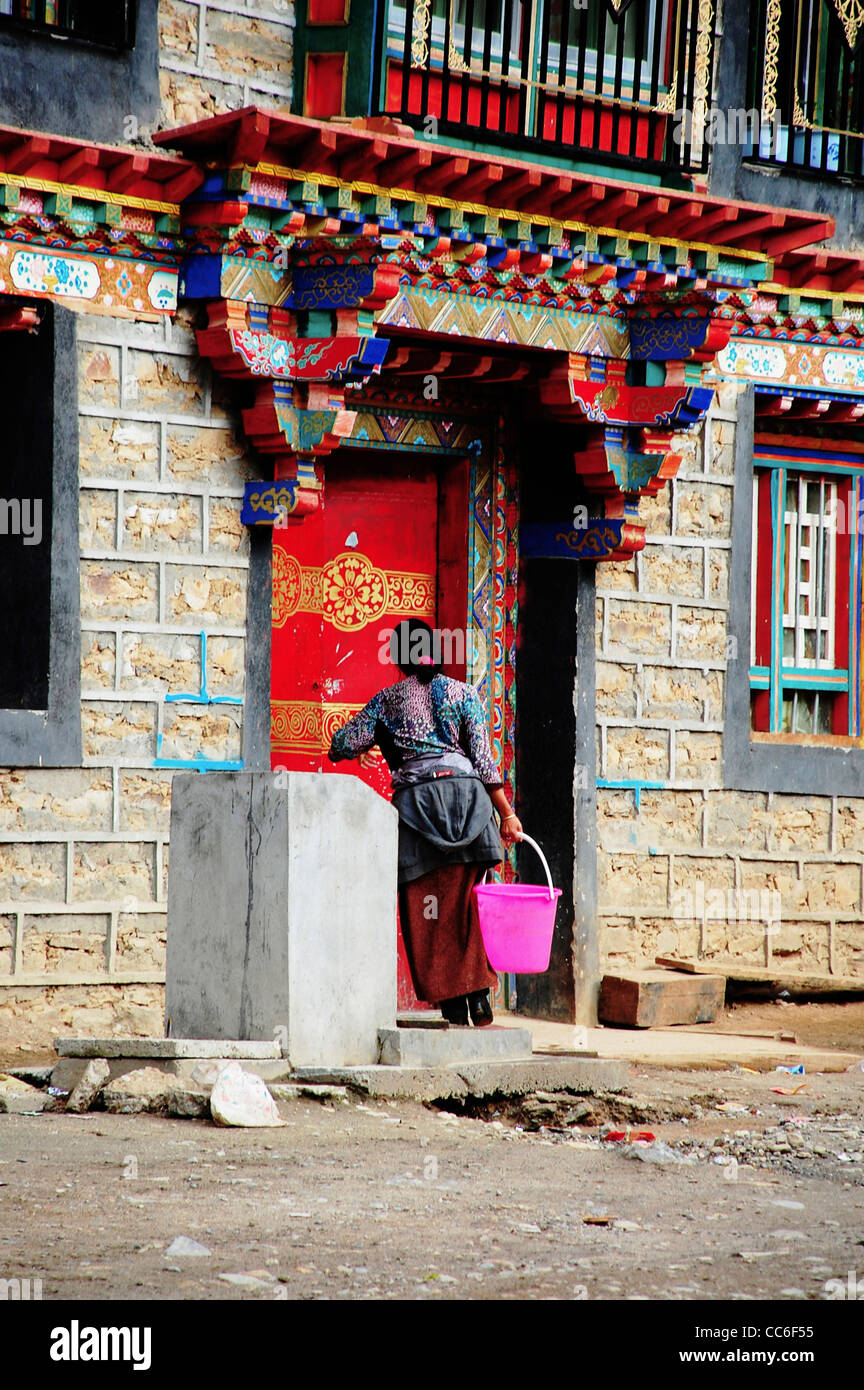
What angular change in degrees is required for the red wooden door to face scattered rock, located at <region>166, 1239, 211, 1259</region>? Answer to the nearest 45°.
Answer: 0° — it already faces it

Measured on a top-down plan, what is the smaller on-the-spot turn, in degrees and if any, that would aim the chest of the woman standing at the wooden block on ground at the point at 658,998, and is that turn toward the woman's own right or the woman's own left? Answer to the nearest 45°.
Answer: approximately 45° to the woman's own right

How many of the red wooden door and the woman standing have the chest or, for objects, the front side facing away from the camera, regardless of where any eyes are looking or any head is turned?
1

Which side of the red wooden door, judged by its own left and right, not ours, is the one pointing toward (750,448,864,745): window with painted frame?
left

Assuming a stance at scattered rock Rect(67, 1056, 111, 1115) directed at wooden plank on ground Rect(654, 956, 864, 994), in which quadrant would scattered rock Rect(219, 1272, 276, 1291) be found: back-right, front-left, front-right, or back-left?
back-right

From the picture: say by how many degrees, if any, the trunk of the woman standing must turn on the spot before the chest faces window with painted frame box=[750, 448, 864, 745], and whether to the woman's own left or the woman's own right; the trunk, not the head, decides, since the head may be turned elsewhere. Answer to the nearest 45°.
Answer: approximately 45° to the woman's own right

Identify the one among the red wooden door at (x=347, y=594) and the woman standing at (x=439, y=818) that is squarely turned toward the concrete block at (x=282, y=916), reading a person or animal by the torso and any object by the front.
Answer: the red wooden door

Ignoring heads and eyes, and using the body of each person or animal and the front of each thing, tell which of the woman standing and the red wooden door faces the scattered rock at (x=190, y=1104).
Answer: the red wooden door

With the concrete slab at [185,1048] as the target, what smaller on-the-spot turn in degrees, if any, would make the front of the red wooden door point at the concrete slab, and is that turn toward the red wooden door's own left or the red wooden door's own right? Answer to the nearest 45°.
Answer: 0° — it already faces it

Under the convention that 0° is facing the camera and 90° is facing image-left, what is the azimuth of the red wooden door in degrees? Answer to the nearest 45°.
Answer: approximately 0°

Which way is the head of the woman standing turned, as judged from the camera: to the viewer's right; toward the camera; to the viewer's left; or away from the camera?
away from the camera

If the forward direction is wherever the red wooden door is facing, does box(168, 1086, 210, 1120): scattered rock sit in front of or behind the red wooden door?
in front

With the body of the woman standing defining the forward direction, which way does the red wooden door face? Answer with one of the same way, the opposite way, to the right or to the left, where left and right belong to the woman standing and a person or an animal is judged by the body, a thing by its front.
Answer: the opposite way

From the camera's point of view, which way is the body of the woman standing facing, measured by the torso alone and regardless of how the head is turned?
away from the camera

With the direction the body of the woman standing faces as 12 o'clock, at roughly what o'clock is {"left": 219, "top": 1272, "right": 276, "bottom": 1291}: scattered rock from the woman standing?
The scattered rock is roughly at 6 o'clock from the woman standing.

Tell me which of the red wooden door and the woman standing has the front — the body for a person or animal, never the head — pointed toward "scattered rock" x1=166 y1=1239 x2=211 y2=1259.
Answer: the red wooden door
